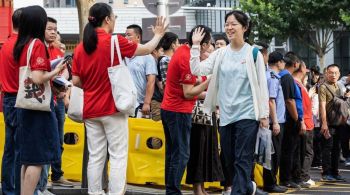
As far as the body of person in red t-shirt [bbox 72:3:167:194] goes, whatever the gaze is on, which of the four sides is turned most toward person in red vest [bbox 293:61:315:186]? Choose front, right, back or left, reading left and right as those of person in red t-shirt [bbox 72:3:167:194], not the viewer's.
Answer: front

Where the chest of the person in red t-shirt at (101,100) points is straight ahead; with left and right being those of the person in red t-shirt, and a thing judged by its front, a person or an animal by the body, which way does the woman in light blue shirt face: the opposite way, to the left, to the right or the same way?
the opposite way

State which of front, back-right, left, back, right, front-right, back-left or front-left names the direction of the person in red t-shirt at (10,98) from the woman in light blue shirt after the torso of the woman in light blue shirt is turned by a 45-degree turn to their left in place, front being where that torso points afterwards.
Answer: right

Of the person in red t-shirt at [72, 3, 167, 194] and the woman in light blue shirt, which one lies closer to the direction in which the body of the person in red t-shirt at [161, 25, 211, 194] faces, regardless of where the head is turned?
the woman in light blue shirt

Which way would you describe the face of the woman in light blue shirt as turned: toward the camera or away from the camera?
toward the camera

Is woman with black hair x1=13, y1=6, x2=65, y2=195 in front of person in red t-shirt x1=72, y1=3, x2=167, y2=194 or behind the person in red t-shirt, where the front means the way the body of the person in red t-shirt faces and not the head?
behind

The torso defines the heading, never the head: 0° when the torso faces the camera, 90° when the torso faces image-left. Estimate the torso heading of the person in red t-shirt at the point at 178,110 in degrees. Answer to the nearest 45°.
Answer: approximately 270°

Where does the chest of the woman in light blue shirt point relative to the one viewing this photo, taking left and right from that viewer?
facing the viewer and to the left of the viewer

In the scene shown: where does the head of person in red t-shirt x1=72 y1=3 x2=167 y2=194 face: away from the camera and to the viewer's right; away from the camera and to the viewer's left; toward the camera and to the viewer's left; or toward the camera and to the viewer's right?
away from the camera and to the viewer's right

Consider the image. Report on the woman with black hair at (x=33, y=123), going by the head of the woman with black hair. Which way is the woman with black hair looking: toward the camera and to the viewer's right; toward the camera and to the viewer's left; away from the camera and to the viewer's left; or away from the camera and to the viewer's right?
away from the camera and to the viewer's right

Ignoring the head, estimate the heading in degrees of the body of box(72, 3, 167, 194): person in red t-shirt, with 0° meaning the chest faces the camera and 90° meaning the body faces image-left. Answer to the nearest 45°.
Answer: approximately 225°

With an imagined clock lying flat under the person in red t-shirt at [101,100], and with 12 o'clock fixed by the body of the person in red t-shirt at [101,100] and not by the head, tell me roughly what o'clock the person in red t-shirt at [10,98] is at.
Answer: the person in red t-shirt at [10,98] is roughly at 8 o'clock from the person in red t-shirt at [101,100].
